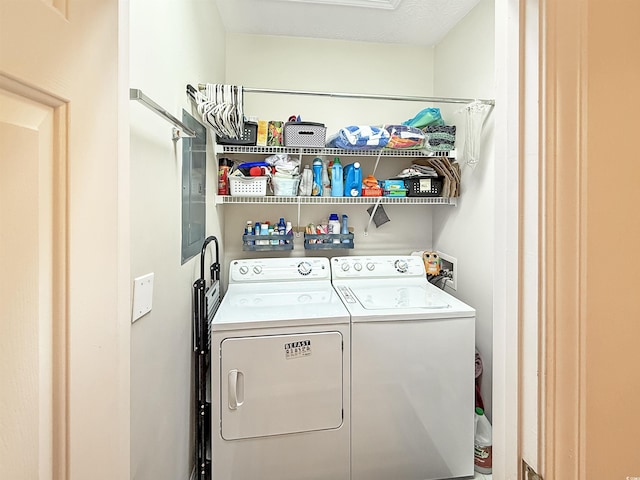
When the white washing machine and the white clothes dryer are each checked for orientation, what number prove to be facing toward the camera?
2

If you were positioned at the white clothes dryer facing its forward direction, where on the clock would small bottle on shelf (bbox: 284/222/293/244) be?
The small bottle on shelf is roughly at 6 o'clock from the white clothes dryer.

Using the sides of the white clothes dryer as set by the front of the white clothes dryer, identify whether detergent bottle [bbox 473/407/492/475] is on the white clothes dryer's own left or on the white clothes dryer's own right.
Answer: on the white clothes dryer's own left
